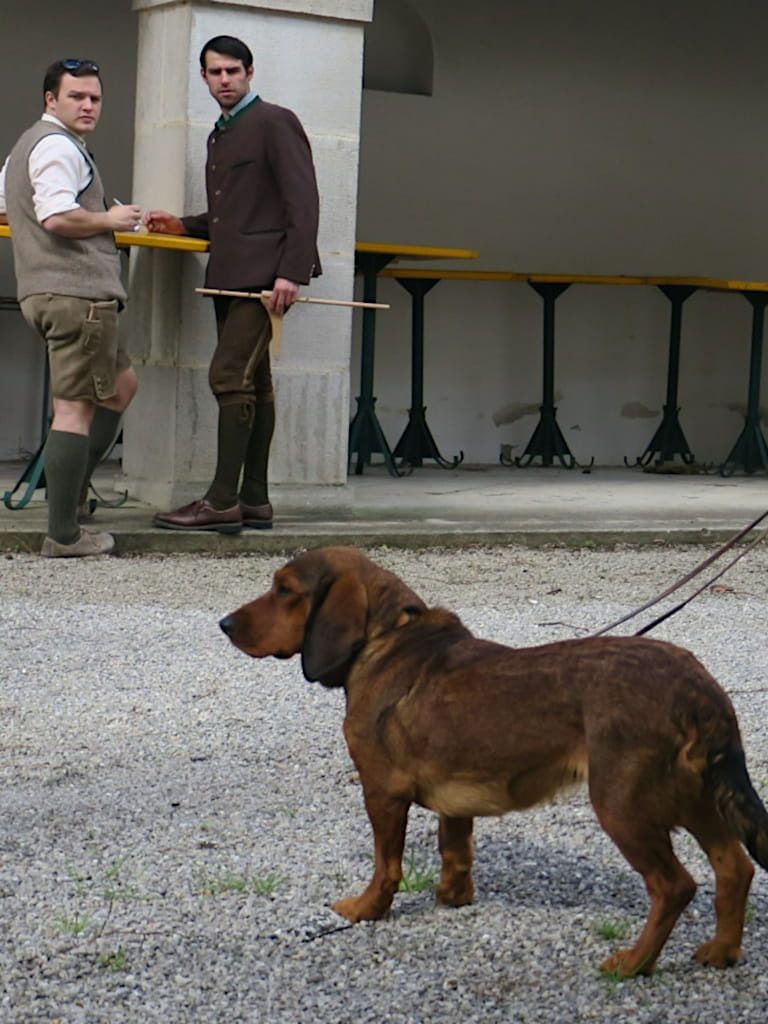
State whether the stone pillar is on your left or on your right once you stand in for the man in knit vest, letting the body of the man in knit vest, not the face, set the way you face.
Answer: on your left

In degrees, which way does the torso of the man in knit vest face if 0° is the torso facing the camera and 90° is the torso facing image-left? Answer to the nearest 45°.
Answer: approximately 270°

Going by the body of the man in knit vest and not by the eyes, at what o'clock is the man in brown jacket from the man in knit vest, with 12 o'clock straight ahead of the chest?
The man in brown jacket is roughly at 11 o'clock from the man in knit vest.

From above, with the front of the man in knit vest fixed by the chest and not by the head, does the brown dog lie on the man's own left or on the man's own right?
on the man's own right
